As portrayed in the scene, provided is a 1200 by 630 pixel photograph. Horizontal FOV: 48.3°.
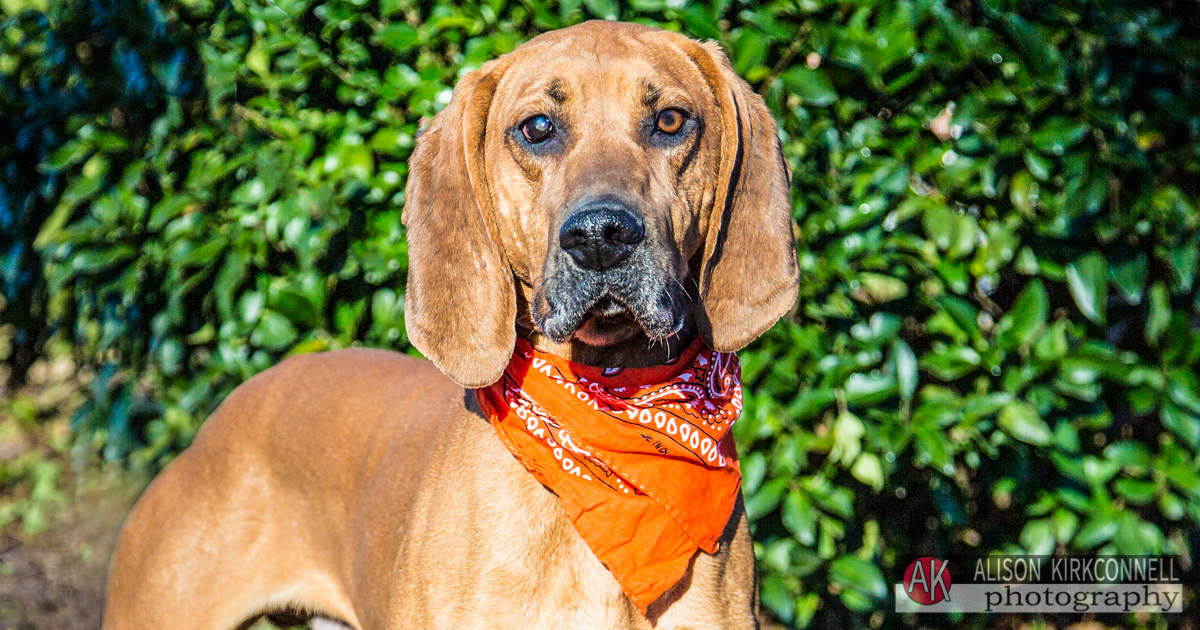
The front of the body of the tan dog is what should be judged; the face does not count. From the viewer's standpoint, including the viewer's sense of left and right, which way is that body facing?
facing the viewer and to the right of the viewer
